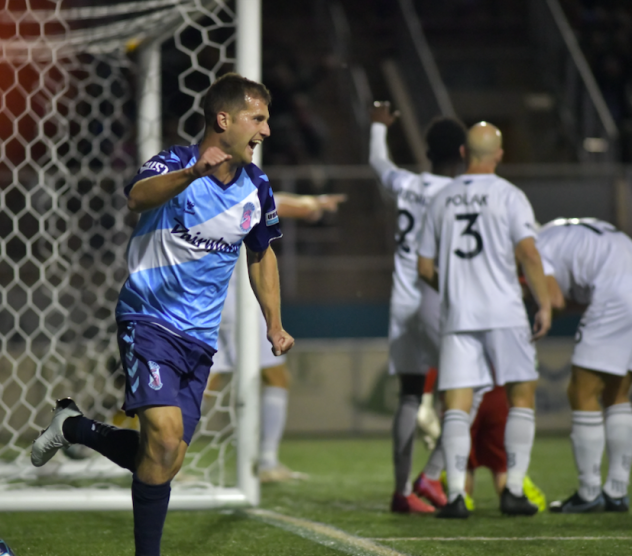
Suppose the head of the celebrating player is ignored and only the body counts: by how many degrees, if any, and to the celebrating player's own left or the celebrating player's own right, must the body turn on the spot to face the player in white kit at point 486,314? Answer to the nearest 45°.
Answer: approximately 90° to the celebrating player's own left

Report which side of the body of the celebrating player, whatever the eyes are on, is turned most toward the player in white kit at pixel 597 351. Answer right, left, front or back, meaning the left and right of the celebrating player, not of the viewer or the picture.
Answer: left

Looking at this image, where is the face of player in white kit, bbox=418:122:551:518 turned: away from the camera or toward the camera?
away from the camera

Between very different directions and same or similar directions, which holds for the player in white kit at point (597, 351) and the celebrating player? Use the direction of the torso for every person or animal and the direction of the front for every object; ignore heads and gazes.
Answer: very different directions

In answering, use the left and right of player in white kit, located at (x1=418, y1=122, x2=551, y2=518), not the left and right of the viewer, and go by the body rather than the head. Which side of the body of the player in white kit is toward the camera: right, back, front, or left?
back

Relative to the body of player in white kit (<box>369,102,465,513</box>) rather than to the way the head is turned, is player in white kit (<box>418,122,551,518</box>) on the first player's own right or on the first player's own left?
on the first player's own right

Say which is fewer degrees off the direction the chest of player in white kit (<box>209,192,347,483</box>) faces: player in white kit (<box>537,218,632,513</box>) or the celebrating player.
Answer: the player in white kit

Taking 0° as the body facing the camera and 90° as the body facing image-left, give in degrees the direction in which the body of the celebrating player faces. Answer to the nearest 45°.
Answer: approximately 315°

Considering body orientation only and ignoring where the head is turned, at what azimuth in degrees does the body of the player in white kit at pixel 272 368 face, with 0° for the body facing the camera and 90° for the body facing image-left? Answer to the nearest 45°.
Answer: approximately 270°

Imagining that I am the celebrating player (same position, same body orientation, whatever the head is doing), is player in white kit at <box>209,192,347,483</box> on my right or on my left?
on my left

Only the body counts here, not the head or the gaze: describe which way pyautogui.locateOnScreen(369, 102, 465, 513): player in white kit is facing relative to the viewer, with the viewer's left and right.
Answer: facing away from the viewer and to the right of the viewer

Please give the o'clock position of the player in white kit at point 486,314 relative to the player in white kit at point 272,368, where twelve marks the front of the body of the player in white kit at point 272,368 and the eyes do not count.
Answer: the player in white kit at point 486,314 is roughly at 2 o'clock from the player in white kit at point 272,368.
